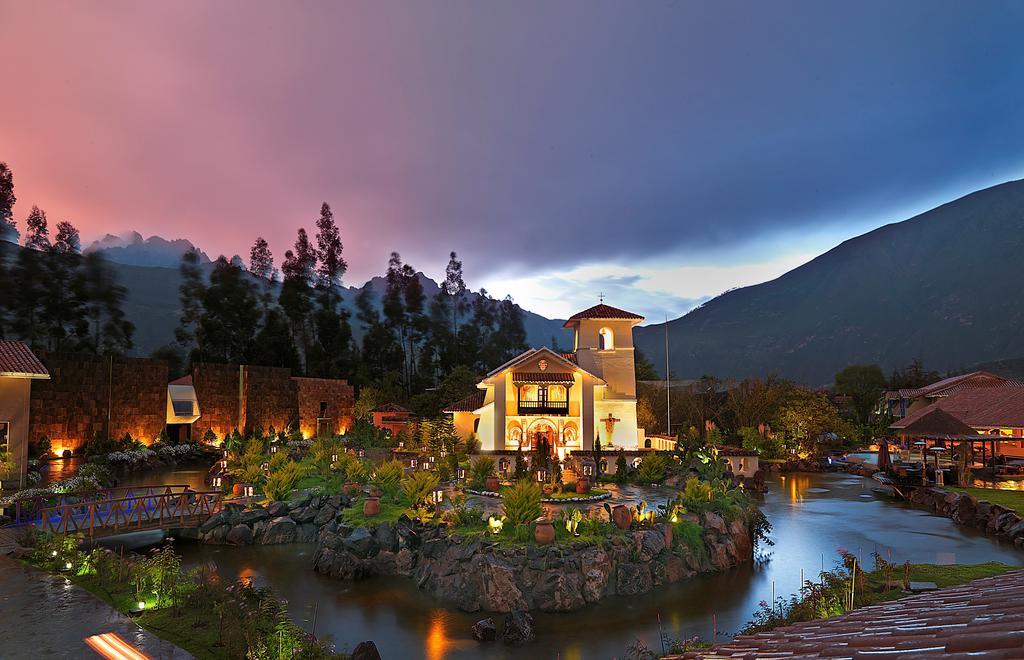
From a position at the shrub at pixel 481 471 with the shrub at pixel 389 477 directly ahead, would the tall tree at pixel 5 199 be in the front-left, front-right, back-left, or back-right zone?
front-right

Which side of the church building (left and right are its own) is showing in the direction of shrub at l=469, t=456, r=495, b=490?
front

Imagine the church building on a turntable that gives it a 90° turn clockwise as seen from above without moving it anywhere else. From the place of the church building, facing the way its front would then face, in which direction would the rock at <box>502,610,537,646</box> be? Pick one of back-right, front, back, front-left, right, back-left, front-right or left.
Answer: left

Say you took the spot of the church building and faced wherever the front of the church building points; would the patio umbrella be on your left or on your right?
on your left

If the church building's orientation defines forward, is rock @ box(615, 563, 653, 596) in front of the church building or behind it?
in front

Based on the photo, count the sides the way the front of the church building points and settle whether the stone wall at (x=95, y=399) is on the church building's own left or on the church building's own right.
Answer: on the church building's own right

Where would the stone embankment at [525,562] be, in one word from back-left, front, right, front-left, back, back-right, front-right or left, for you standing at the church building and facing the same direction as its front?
front

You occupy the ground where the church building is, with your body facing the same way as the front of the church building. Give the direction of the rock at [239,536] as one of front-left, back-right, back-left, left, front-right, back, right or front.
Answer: front-right

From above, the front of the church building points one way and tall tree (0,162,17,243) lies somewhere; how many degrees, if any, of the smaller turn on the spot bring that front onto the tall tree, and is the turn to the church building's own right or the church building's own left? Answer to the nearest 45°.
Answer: approximately 90° to the church building's own right

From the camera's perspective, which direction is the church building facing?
toward the camera

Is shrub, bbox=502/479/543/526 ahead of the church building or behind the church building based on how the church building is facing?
ahead

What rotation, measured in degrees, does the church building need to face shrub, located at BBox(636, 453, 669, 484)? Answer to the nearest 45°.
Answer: approximately 45° to its left

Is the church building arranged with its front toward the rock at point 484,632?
yes

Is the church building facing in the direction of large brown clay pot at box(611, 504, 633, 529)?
yes

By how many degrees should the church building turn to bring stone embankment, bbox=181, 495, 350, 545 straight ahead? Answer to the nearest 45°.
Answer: approximately 45° to its right

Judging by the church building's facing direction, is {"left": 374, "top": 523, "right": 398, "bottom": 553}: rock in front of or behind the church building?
in front

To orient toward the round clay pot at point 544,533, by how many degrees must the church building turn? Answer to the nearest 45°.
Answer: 0° — it already faces it
